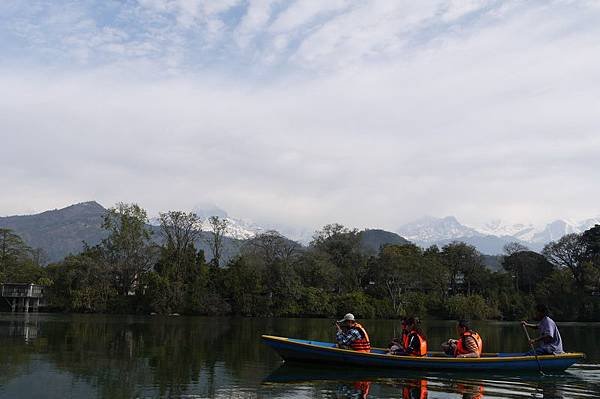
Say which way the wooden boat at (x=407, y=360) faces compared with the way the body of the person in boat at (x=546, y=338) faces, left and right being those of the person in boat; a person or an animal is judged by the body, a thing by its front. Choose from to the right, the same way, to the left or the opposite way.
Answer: the same way

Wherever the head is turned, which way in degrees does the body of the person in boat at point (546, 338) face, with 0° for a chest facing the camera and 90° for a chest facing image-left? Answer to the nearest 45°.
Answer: approximately 90°

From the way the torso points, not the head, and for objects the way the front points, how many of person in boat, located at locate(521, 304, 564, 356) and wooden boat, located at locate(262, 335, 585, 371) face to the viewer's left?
2

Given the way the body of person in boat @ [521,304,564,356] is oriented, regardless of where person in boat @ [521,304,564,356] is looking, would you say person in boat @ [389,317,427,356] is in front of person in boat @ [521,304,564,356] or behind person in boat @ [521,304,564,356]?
in front

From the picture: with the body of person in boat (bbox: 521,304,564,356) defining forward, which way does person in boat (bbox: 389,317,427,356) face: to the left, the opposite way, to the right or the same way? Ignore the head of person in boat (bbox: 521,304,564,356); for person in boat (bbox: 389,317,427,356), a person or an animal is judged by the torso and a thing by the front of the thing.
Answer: the same way

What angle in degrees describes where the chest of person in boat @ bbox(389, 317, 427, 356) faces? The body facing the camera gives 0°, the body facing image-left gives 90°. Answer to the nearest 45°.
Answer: approximately 90°

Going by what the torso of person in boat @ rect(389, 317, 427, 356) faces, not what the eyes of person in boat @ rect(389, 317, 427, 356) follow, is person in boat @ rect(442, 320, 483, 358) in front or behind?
behind

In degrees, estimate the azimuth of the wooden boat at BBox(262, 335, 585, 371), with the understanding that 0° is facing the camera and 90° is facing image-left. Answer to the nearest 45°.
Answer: approximately 90°

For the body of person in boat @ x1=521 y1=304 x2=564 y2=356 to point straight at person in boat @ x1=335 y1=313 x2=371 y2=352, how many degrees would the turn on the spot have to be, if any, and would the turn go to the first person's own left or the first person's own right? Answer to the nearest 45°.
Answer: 0° — they already face them

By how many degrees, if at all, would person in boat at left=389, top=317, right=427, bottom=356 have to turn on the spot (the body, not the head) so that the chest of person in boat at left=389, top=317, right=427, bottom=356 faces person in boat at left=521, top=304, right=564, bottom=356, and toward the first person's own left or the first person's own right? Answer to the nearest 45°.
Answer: approximately 180°

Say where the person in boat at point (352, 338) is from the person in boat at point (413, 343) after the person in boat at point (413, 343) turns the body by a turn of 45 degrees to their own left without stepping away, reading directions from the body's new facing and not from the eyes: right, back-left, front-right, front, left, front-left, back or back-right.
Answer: front-right
